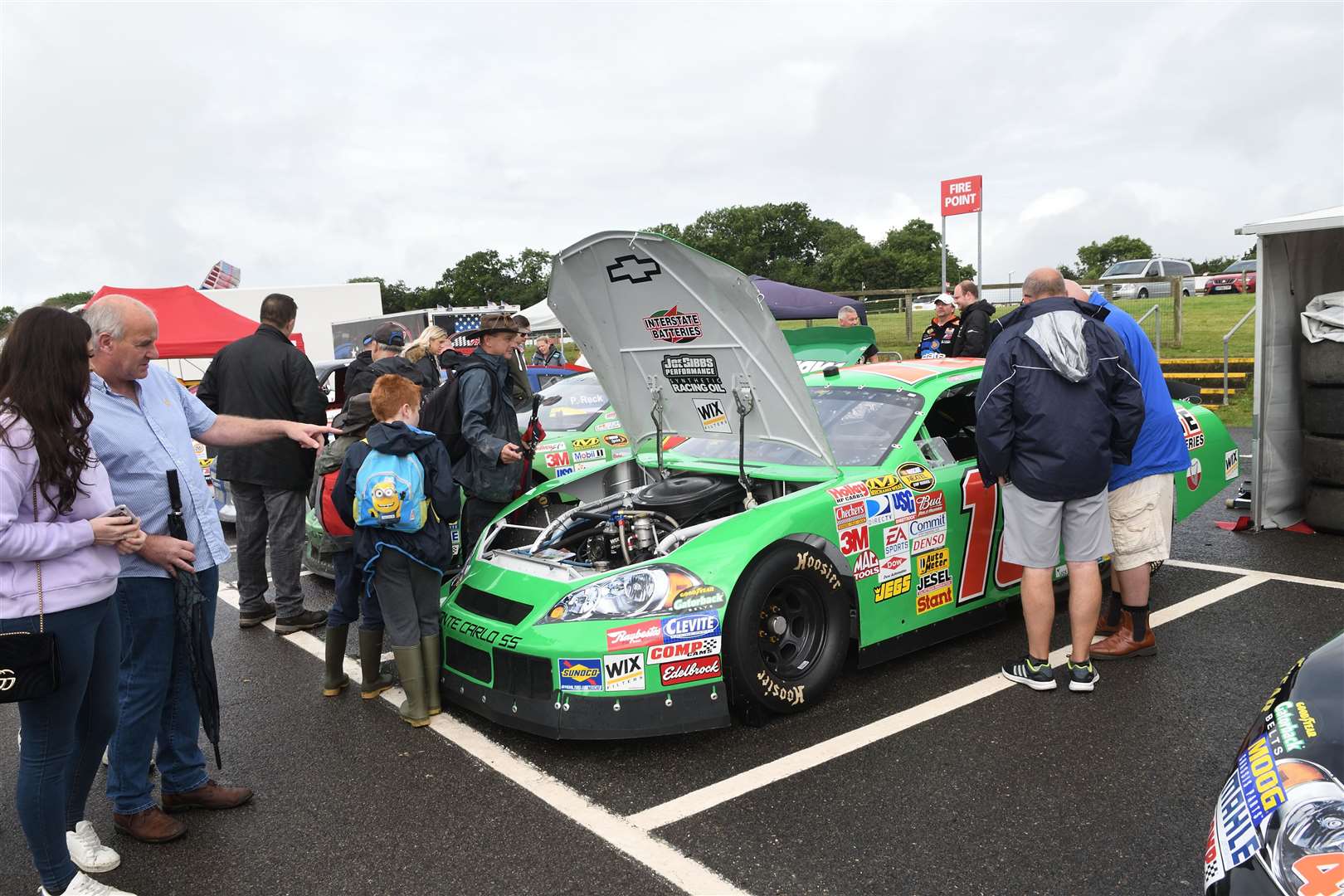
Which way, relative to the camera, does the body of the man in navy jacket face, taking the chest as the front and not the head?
away from the camera

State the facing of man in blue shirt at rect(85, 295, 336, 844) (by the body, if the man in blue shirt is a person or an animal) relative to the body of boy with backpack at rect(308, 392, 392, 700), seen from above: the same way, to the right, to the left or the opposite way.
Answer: to the right

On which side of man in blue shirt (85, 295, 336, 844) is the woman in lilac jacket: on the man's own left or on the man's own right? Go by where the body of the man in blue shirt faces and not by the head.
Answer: on the man's own right

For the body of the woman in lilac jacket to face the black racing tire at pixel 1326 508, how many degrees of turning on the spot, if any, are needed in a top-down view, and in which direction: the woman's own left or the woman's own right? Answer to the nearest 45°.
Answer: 0° — they already face it

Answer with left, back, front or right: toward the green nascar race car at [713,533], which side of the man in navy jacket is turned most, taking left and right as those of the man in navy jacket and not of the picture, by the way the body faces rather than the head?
left

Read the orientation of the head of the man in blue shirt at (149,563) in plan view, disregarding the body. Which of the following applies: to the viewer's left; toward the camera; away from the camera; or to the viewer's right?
to the viewer's right

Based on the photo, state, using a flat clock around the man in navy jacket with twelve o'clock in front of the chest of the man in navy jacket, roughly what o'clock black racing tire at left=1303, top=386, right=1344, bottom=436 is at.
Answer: The black racing tire is roughly at 1 o'clock from the man in navy jacket.

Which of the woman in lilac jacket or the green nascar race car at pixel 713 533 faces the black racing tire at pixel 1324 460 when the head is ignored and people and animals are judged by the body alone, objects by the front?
the woman in lilac jacket

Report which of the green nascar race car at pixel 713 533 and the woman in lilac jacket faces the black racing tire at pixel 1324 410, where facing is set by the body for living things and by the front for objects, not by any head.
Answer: the woman in lilac jacket

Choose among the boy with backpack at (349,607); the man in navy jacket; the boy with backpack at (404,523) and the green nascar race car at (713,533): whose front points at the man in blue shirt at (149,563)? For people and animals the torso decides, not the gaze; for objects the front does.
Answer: the green nascar race car

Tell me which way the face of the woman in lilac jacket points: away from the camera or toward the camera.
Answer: away from the camera
